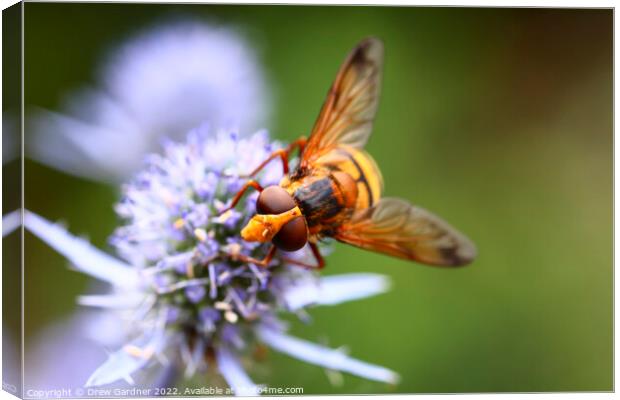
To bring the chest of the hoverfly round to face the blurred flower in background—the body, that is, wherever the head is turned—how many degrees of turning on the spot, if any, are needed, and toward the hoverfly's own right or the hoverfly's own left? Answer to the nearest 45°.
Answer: approximately 90° to the hoverfly's own right

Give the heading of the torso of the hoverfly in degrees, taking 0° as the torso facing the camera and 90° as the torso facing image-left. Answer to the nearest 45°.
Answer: approximately 45°
